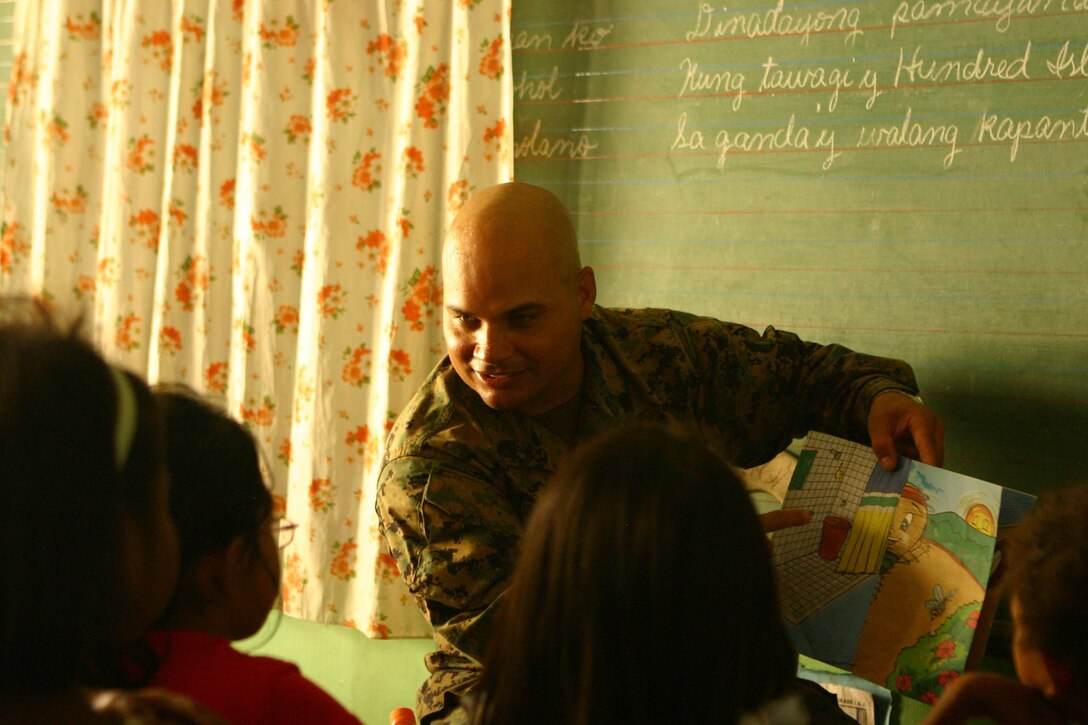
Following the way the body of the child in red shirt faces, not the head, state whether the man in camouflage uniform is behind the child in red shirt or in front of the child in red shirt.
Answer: in front

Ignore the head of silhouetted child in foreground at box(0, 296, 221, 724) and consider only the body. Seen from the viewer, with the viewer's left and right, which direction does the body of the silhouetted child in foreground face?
facing away from the viewer and to the right of the viewer

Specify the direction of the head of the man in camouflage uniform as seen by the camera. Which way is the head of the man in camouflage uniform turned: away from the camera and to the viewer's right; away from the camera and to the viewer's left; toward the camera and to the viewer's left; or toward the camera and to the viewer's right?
toward the camera and to the viewer's left

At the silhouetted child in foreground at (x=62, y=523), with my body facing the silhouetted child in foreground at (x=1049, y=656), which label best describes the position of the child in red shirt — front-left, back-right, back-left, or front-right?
front-left

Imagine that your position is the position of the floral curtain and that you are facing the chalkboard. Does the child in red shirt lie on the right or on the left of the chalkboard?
right

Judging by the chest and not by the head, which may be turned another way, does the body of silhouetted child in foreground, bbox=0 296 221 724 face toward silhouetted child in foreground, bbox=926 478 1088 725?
no

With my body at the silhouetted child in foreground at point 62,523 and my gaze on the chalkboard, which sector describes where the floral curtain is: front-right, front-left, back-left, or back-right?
front-left

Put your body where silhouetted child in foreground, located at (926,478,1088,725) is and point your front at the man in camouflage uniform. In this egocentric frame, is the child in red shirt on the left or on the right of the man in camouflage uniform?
left

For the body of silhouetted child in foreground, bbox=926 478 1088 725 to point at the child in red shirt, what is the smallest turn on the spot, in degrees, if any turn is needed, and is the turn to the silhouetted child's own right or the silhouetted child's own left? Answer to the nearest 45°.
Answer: approximately 45° to the silhouetted child's own left

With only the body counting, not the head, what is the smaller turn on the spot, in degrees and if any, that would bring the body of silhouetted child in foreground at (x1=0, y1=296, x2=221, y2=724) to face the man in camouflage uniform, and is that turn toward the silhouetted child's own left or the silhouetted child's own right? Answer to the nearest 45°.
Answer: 0° — they already face them

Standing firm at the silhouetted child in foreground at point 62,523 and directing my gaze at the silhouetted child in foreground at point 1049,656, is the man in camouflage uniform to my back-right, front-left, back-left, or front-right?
front-left

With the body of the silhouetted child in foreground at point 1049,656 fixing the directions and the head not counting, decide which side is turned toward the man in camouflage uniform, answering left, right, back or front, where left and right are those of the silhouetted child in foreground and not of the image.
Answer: front

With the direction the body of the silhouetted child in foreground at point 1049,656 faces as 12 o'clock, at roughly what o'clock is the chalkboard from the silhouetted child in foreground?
The chalkboard is roughly at 1 o'clock from the silhouetted child in foreground.

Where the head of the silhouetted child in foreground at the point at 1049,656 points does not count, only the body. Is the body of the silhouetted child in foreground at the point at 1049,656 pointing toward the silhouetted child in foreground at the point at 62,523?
no

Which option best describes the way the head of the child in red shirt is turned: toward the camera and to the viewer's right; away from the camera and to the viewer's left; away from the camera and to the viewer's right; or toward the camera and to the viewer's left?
away from the camera and to the viewer's right

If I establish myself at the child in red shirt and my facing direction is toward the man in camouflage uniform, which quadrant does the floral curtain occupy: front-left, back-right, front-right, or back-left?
front-left

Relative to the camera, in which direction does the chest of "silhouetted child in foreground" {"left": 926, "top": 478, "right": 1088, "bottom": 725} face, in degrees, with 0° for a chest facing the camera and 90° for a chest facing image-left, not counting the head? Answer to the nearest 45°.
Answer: approximately 135°

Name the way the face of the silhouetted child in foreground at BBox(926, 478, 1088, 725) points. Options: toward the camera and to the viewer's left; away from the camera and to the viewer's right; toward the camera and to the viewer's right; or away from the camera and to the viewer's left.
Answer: away from the camera and to the viewer's left

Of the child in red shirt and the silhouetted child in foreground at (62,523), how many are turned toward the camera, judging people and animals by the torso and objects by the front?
0
